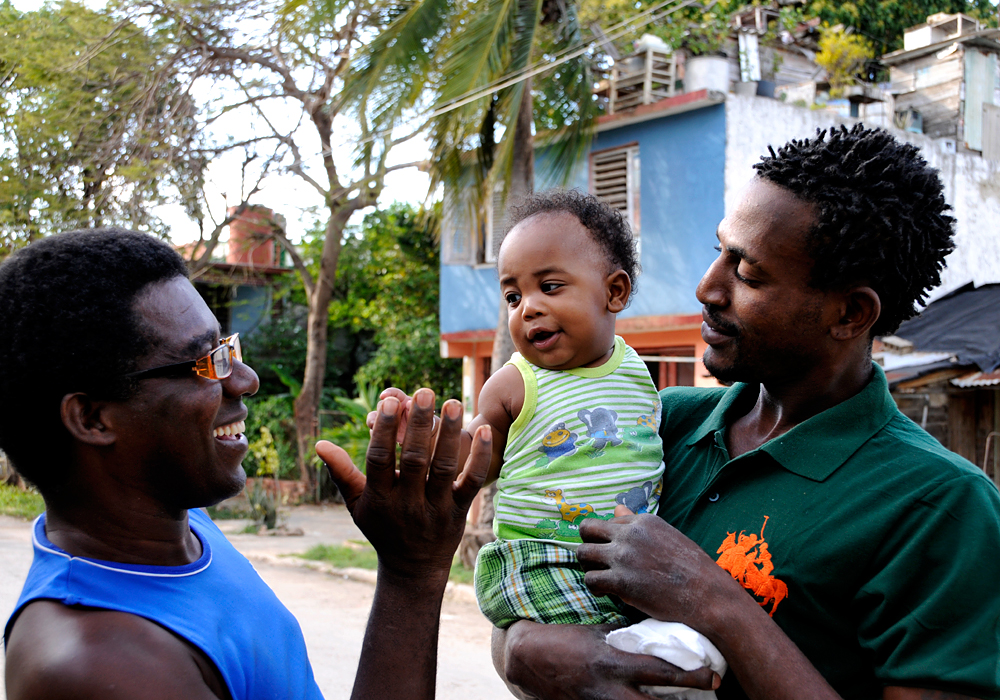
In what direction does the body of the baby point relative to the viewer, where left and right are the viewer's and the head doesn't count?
facing the viewer

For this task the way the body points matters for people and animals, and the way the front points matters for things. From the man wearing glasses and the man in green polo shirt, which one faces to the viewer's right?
the man wearing glasses

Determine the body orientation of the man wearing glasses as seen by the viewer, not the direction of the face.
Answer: to the viewer's right

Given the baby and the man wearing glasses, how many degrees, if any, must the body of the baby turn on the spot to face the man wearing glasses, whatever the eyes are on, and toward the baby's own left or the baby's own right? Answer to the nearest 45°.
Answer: approximately 45° to the baby's own right

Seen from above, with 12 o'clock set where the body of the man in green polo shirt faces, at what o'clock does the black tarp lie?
The black tarp is roughly at 5 o'clock from the man in green polo shirt.

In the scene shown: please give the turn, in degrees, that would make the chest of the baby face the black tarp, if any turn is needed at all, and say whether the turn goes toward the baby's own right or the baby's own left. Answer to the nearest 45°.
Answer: approximately 135° to the baby's own left

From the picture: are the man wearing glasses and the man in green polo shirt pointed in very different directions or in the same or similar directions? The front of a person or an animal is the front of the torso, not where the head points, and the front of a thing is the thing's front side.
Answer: very different directions

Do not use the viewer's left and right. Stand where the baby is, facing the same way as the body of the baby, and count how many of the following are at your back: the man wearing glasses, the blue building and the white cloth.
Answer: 1

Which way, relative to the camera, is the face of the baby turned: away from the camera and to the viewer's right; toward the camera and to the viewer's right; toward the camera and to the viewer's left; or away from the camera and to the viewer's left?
toward the camera and to the viewer's left

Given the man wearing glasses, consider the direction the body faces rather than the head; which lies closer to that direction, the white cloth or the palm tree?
the white cloth

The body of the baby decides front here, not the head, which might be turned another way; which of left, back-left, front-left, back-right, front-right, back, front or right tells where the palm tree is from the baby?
back

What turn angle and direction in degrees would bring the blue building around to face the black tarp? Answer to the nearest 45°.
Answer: approximately 90° to its left

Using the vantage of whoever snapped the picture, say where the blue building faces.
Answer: facing the viewer and to the left of the viewer

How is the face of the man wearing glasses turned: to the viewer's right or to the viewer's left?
to the viewer's right
